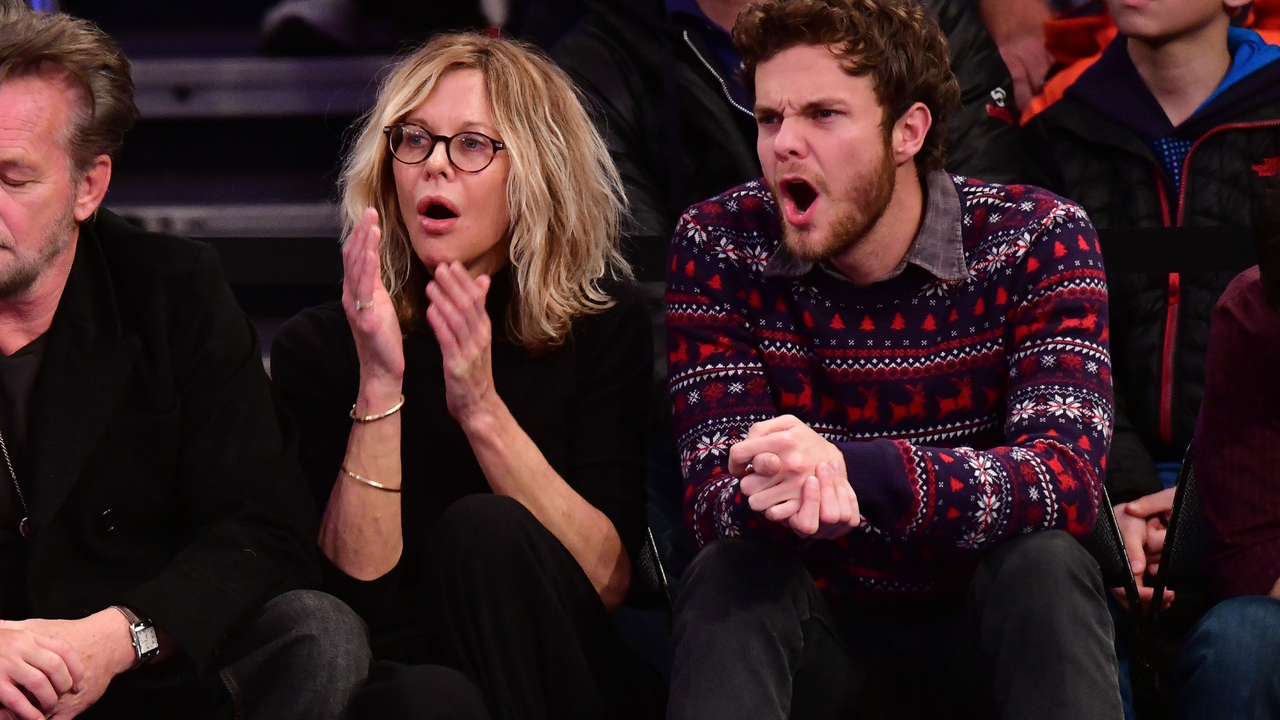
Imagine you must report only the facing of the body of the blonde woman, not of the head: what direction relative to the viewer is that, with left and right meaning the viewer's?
facing the viewer and to the left of the viewer

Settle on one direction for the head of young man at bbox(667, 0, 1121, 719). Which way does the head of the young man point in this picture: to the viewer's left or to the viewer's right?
to the viewer's left

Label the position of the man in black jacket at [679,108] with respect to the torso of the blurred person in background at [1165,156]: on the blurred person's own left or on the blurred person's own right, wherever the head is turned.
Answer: on the blurred person's own right

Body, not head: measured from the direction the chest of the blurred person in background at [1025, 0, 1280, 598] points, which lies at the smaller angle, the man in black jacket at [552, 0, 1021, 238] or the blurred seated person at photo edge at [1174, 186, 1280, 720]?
the blurred seated person at photo edge

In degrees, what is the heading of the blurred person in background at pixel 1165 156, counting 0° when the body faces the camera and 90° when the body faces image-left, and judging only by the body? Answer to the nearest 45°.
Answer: approximately 0°

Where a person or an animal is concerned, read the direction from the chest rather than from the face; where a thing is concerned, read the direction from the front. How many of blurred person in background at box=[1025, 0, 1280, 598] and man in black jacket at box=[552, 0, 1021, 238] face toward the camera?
2

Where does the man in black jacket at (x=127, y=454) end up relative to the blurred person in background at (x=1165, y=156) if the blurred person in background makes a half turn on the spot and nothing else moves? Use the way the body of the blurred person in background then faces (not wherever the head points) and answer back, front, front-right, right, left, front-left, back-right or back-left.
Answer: back-left
